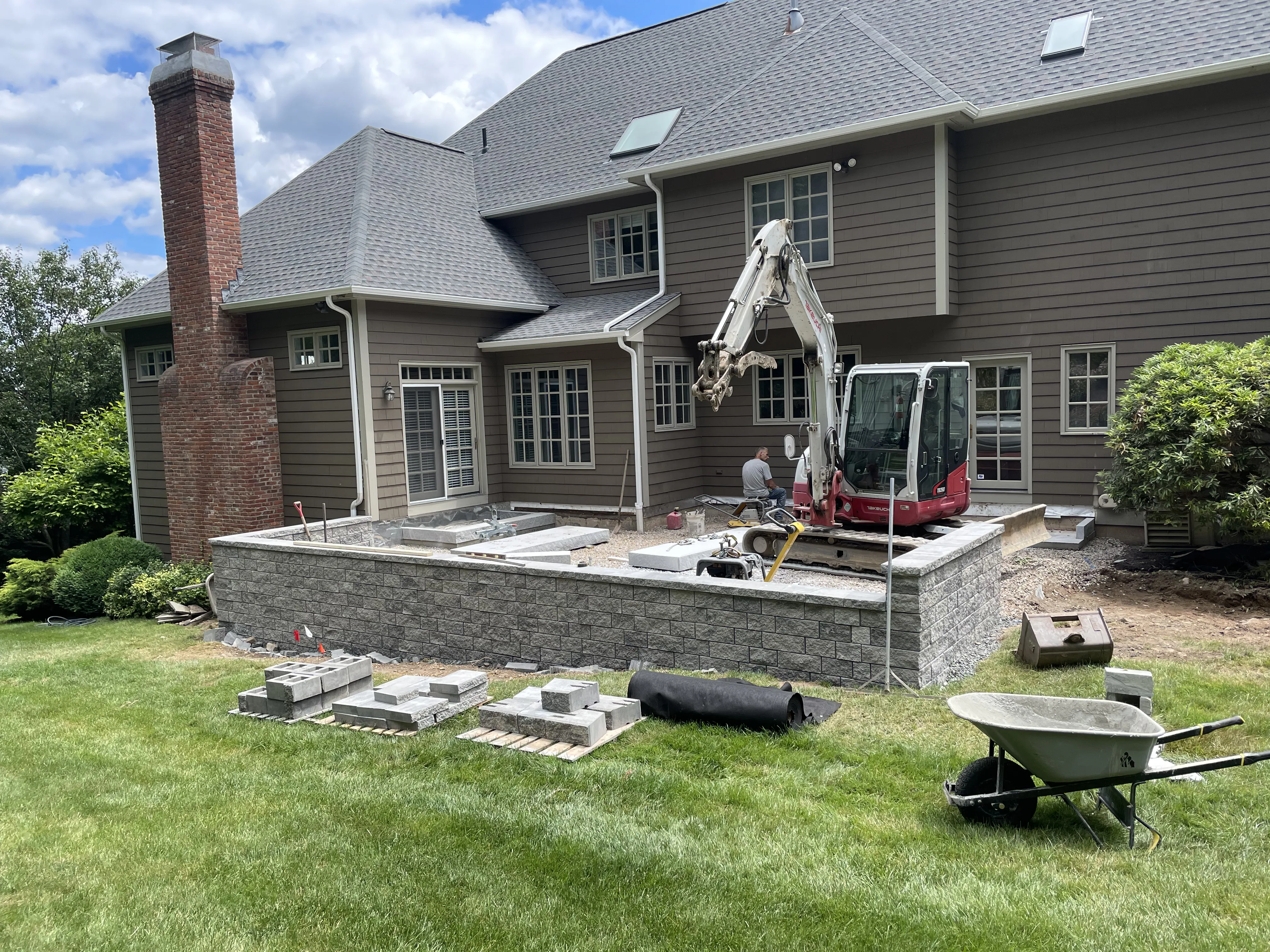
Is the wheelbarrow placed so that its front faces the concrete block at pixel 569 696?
yes

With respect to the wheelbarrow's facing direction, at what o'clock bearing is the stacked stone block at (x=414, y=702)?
The stacked stone block is roughly at 12 o'clock from the wheelbarrow.

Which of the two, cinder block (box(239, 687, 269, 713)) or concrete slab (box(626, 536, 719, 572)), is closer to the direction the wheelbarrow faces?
the cinder block

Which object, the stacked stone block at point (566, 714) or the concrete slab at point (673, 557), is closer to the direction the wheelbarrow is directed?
the stacked stone block

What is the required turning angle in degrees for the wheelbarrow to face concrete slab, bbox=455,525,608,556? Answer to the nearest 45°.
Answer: approximately 45° to its right

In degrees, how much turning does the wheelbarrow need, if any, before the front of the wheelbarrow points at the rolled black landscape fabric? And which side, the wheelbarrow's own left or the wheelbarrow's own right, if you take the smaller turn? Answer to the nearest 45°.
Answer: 0° — it already faces it

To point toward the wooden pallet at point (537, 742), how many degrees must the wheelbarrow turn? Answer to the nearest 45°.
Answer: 0° — it already faces it

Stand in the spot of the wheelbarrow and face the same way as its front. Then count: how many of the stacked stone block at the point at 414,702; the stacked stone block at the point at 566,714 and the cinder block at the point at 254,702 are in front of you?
3

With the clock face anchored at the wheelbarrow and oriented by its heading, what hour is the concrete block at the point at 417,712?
The concrete block is roughly at 12 o'clock from the wheelbarrow.

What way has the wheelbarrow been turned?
to the viewer's left

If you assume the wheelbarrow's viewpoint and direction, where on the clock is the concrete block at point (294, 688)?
The concrete block is roughly at 12 o'clock from the wheelbarrow.

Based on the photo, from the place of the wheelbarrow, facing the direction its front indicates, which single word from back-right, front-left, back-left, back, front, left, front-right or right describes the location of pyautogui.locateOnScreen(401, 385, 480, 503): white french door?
front-right

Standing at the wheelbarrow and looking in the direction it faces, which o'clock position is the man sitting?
The man sitting is roughly at 2 o'clock from the wheelbarrow.

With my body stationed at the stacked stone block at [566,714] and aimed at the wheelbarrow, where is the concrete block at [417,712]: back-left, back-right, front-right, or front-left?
back-right
